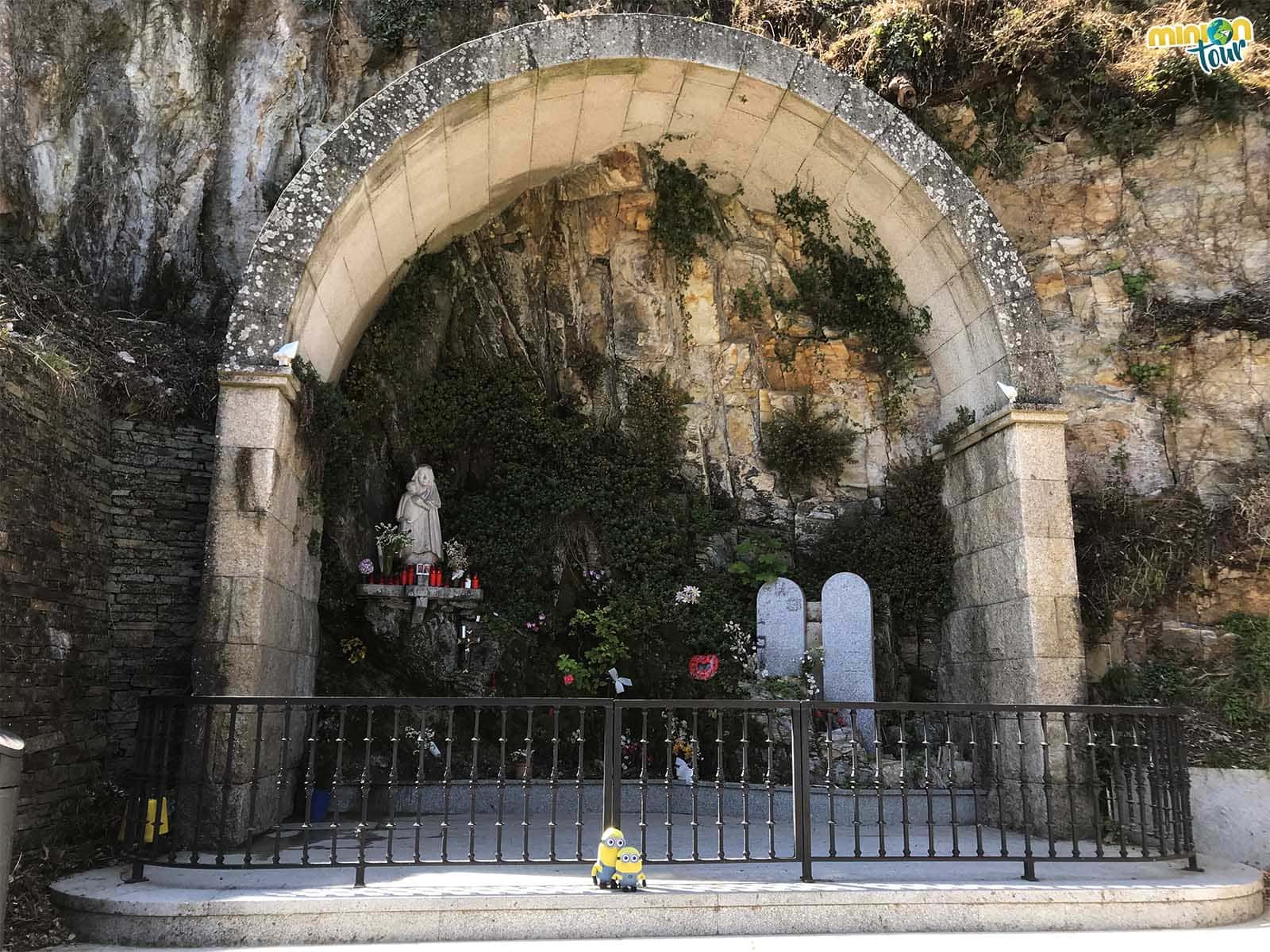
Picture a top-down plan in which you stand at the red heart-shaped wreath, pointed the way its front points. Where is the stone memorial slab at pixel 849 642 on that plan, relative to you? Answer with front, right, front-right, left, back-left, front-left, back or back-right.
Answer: left

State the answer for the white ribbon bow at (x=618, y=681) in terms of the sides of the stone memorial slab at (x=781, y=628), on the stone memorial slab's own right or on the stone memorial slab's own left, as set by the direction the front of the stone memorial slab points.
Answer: on the stone memorial slab's own right

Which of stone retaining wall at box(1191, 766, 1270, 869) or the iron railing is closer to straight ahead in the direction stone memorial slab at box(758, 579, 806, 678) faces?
the iron railing

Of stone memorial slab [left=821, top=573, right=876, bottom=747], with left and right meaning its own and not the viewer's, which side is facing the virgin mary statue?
right

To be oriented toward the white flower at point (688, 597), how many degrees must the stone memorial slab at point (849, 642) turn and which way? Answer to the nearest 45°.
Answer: approximately 90° to its right

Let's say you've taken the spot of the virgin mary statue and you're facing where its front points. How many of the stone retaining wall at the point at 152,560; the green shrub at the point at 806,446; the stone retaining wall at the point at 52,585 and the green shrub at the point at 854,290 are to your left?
2

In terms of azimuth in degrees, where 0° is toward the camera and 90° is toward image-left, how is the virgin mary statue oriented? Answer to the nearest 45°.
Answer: approximately 0°

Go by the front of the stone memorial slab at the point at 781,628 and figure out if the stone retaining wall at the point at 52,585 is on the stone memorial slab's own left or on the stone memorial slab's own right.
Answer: on the stone memorial slab's own right

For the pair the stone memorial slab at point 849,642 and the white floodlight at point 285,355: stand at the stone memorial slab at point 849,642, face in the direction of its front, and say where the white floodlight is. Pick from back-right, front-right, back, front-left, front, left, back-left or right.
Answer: front-right

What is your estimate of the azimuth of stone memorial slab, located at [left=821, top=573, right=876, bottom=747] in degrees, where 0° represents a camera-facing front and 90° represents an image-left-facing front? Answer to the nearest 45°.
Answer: approximately 0°

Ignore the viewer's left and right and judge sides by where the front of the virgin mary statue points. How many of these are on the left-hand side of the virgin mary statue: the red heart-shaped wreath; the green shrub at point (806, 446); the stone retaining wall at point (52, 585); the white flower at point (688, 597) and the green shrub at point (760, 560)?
4

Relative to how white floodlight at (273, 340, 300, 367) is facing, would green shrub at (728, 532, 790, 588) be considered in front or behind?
in front
